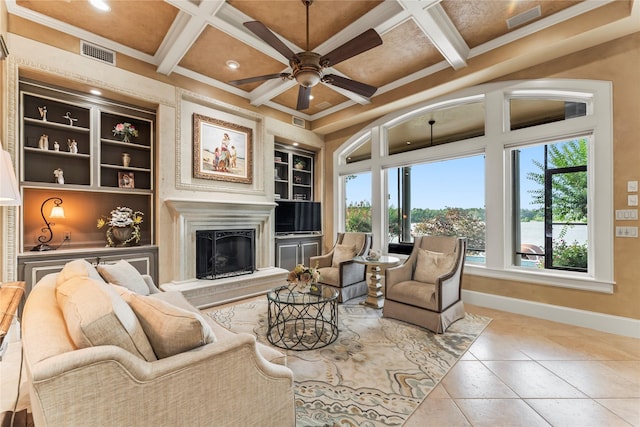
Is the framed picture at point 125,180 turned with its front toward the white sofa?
yes

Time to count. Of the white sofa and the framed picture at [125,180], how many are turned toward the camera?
1

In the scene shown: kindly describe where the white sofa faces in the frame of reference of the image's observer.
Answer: facing to the right of the viewer

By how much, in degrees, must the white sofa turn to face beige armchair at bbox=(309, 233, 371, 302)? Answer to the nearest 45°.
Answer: approximately 45° to its left

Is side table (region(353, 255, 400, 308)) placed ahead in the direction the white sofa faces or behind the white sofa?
ahead
